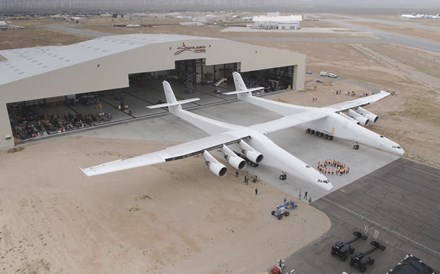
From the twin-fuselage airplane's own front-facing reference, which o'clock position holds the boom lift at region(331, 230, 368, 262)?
The boom lift is roughly at 1 o'clock from the twin-fuselage airplane.

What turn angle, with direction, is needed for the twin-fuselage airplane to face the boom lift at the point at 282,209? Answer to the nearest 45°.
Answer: approximately 45° to its right
